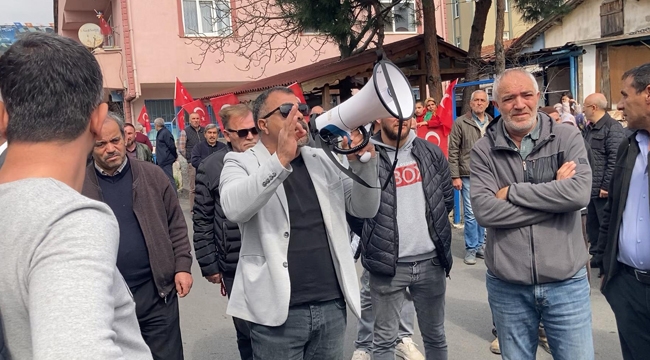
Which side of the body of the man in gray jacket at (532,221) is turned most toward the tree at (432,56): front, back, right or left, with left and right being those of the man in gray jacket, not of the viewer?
back

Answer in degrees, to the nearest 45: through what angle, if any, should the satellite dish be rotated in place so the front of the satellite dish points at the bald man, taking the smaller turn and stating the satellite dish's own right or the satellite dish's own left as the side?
0° — it already faces them

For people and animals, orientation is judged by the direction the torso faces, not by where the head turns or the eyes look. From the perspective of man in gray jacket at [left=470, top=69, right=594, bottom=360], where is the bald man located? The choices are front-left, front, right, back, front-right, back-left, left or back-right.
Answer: back

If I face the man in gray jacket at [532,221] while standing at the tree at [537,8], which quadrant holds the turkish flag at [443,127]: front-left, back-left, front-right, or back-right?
front-right

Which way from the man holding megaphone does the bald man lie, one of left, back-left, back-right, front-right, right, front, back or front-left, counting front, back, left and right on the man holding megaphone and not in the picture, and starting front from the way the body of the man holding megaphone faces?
left

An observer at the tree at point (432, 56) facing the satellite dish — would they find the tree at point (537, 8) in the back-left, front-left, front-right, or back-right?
back-right

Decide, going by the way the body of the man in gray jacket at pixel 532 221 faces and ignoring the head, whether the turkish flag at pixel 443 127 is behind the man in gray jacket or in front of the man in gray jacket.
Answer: behind

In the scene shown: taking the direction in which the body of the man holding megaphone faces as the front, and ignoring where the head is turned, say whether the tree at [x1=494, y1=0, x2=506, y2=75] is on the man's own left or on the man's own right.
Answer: on the man's own left

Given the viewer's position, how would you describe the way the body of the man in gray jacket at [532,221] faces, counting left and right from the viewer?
facing the viewer

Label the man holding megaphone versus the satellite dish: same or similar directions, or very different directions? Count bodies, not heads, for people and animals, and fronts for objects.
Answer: same or similar directions

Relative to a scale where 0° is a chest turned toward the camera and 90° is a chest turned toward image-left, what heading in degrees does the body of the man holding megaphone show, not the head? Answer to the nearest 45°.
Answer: approximately 315°

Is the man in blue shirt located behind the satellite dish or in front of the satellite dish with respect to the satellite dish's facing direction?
in front

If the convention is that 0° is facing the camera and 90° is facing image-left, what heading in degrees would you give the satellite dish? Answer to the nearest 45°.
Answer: approximately 0°

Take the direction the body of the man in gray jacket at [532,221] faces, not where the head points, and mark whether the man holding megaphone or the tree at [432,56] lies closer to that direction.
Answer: the man holding megaphone

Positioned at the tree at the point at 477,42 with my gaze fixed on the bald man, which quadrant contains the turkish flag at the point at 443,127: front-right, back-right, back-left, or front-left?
front-right
